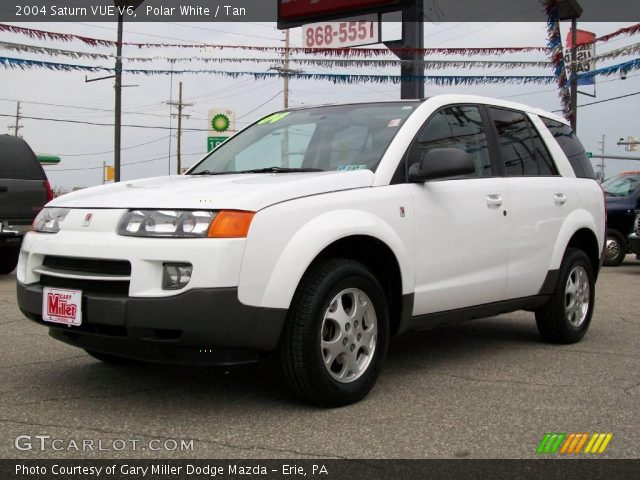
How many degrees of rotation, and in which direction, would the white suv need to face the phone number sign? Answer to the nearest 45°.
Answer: approximately 135° to its right

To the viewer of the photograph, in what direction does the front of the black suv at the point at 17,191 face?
facing away from the viewer

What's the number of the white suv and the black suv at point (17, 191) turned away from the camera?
1

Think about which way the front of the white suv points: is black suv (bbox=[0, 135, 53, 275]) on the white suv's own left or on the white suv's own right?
on the white suv's own right

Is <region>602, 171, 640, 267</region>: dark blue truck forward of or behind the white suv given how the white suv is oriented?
behind

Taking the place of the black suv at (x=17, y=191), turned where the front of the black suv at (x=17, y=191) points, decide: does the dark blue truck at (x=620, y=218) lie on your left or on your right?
on your right

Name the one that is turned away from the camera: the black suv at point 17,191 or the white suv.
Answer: the black suv

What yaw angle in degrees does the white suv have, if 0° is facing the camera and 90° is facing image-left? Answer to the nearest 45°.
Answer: approximately 45°

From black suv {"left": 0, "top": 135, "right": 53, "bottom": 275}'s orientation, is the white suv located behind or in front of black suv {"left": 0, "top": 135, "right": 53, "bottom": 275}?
behind

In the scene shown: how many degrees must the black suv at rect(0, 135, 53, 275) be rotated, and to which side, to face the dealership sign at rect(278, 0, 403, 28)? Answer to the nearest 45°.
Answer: approximately 45° to its right
